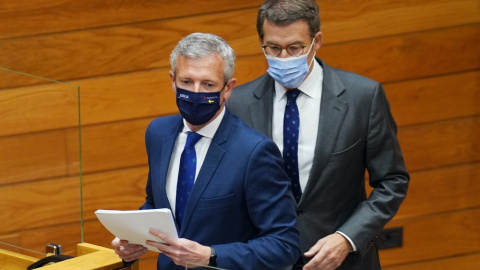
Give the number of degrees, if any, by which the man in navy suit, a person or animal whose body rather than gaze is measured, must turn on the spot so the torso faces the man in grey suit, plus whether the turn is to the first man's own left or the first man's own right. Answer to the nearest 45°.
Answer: approximately 180°

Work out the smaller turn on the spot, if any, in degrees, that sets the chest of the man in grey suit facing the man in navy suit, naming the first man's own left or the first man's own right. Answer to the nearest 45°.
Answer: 0° — they already face them

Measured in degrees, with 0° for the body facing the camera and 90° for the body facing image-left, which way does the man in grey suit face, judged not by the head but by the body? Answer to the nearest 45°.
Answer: approximately 45°

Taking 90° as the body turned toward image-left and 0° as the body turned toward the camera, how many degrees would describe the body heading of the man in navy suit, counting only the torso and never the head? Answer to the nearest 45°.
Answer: approximately 45°
